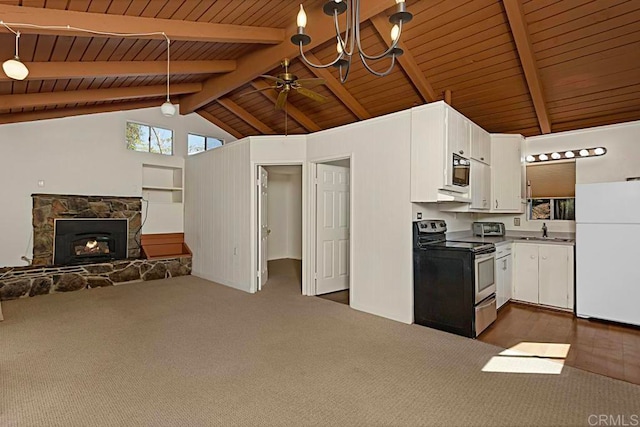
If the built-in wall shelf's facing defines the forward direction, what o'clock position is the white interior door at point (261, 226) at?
The white interior door is roughly at 11 o'clock from the built-in wall shelf.

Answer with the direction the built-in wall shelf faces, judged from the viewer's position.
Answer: facing the viewer

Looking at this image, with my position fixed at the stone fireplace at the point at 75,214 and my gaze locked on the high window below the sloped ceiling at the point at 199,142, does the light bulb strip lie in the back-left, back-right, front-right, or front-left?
front-right

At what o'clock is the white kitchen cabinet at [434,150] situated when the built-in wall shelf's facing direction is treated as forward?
The white kitchen cabinet is roughly at 11 o'clock from the built-in wall shelf.

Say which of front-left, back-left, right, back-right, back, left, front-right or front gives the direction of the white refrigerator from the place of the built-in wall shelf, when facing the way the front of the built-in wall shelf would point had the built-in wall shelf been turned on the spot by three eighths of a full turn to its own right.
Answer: back

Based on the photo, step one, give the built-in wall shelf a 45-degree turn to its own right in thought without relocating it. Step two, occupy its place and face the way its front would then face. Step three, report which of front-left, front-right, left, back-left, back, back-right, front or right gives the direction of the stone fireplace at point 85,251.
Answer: front

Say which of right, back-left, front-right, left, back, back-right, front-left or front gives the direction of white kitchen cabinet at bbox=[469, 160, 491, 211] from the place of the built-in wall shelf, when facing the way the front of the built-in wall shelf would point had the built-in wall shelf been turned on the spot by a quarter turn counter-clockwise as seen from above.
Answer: front-right

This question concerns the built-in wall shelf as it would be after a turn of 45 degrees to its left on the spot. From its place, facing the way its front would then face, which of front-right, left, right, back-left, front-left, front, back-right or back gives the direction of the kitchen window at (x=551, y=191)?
front
